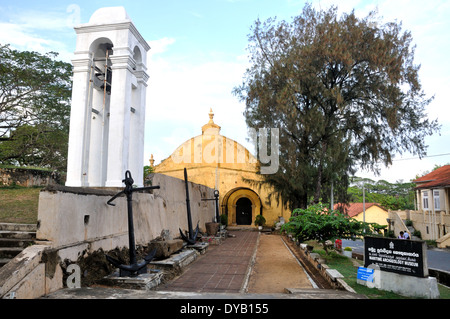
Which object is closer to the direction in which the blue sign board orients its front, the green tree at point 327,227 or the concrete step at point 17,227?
the concrete step

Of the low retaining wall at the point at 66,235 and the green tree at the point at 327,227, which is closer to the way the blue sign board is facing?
the low retaining wall

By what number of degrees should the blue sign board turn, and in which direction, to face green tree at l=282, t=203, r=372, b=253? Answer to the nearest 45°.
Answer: approximately 180°

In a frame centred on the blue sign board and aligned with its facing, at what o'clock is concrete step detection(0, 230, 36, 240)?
The concrete step is roughly at 2 o'clock from the blue sign board.

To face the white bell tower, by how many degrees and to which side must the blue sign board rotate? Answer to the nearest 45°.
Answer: approximately 90° to its right

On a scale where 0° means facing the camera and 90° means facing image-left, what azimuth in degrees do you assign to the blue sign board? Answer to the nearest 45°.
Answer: approximately 0°

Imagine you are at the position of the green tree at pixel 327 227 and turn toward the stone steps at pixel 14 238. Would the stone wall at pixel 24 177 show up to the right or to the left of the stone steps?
right

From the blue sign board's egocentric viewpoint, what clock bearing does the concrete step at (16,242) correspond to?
The concrete step is roughly at 2 o'clock from the blue sign board.

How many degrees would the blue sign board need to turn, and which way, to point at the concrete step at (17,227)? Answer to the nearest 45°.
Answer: approximately 45° to its right

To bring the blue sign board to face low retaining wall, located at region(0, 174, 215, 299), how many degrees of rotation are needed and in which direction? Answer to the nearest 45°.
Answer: approximately 45° to its right

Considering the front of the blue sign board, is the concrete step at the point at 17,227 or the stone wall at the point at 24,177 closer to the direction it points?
the concrete step

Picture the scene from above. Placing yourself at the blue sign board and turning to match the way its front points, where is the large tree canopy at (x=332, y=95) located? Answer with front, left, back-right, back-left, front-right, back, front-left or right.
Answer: back

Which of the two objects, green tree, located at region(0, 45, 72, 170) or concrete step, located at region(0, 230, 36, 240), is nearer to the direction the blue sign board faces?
the concrete step
